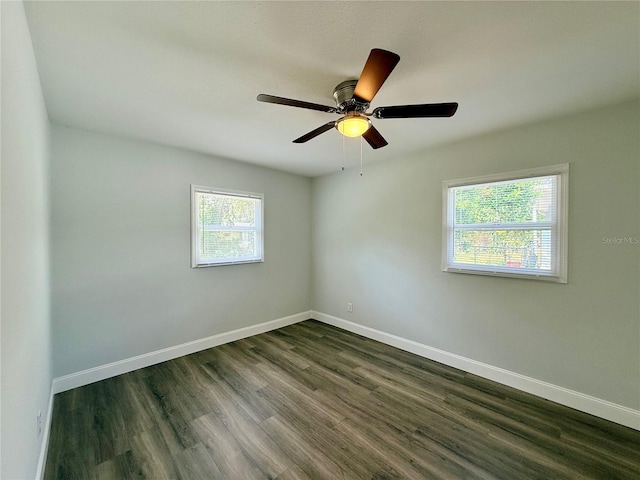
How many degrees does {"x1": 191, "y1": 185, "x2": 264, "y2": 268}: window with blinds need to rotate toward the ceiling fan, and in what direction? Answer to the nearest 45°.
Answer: approximately 45° to its right

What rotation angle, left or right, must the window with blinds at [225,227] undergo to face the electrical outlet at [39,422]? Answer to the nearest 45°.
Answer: approximately 90° to its right

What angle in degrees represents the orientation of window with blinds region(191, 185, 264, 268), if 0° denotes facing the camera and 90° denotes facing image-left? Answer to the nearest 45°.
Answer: approximately 315°

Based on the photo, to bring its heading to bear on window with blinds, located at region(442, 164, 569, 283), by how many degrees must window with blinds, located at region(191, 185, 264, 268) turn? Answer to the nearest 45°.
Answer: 0° — it already faces it

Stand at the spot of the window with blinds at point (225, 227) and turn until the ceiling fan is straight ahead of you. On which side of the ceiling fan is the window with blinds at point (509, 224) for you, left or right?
left
